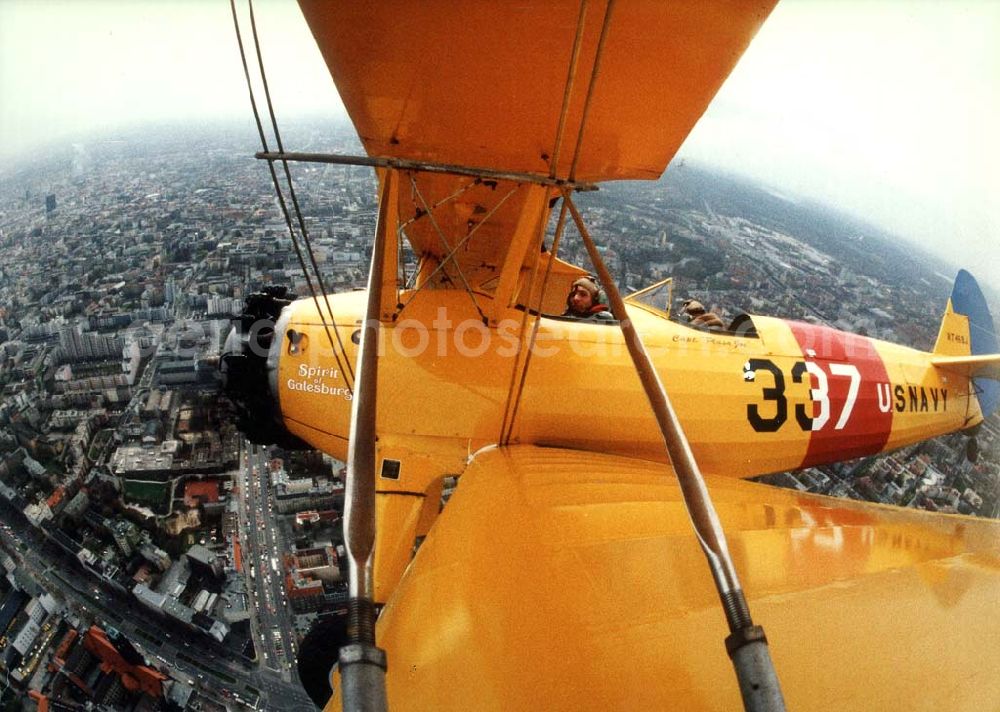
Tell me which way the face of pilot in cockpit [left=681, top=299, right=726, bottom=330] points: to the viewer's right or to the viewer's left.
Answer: to the viewer's left

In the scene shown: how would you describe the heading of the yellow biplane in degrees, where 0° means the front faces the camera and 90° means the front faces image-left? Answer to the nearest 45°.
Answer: approximately 90°

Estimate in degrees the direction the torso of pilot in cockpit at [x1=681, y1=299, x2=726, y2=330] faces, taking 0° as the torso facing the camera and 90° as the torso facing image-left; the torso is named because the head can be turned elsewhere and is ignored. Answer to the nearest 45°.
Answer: approximately 90°
